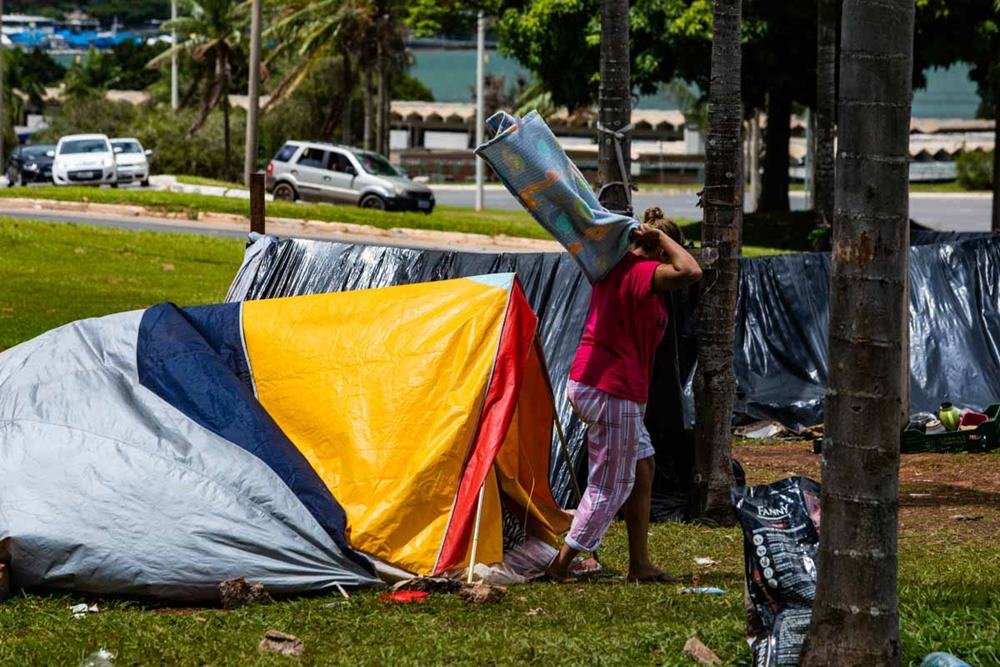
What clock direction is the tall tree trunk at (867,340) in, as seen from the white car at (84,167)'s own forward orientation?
The tall tree trunk is roughly at 12 o'clock from the white car.

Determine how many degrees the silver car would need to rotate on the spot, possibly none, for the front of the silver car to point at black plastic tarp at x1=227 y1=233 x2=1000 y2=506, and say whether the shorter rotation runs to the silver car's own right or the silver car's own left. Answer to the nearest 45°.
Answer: approximately 45° to the silver car's own right

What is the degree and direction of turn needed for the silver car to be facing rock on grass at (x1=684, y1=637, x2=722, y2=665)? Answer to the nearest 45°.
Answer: approximately 45° to its right

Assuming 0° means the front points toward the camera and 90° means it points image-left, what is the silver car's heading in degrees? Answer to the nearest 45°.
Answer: approximately 315°

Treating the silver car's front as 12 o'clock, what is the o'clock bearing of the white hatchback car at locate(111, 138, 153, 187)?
The white hatchback car is roughly at 6 o'clock from the silver car.

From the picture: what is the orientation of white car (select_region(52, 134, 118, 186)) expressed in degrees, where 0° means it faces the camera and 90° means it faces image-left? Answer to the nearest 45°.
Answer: approximately 0°

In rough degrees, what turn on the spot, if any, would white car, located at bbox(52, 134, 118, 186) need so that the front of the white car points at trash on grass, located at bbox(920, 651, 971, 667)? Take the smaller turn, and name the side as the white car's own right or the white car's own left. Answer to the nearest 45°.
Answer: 0° — it already faces it

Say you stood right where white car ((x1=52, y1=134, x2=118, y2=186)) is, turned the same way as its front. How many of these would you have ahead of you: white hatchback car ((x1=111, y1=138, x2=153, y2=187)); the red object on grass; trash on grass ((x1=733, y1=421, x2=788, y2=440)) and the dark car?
2

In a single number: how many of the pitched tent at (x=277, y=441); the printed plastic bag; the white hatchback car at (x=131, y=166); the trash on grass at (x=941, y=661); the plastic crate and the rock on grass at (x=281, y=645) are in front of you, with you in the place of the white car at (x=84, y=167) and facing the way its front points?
5
